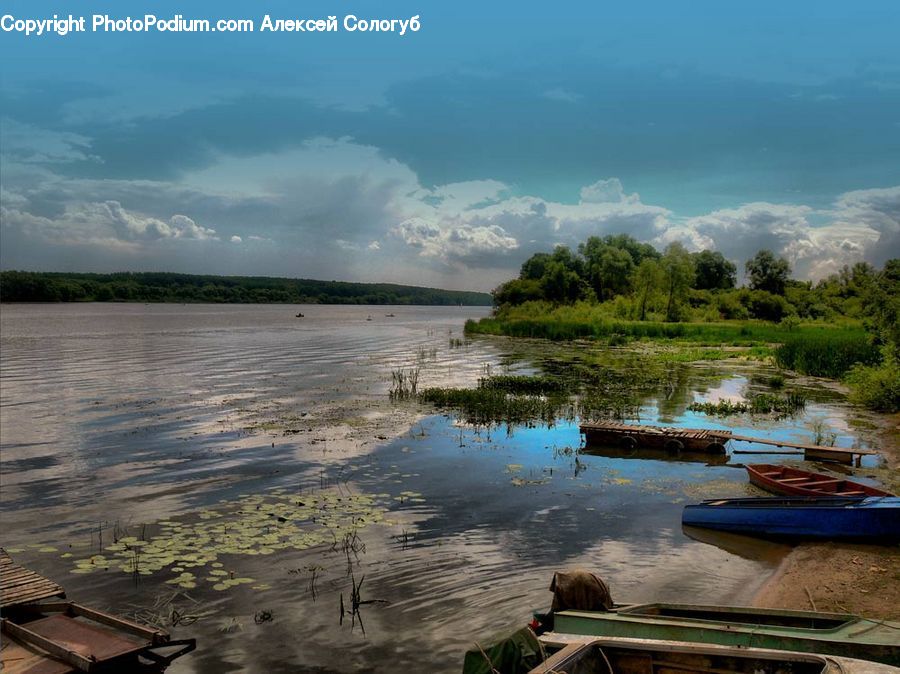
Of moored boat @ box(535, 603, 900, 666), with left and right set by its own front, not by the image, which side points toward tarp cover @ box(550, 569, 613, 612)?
back

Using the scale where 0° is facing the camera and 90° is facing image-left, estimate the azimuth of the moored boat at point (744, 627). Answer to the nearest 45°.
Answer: approximately 270°

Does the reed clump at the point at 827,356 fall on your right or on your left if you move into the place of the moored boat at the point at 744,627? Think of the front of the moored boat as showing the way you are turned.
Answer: on your left

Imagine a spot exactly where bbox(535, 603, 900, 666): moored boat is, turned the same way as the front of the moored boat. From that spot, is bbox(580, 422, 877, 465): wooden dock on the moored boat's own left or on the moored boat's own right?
on the moored boat's own left

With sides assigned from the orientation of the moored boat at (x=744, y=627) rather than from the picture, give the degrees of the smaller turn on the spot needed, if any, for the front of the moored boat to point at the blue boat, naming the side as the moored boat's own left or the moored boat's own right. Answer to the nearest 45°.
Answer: approximately 90° to the moored boat's own left

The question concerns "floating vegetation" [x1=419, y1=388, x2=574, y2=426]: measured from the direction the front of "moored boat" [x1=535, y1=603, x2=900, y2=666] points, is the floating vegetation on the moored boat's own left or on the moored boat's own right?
on the moored boat's own left

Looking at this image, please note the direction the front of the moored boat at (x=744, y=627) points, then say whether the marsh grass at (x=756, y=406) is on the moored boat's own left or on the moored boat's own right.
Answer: on the moored boat's own left

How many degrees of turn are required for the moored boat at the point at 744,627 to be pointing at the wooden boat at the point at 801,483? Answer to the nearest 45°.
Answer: approximately 90° to its left
